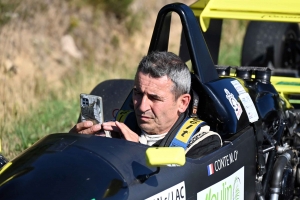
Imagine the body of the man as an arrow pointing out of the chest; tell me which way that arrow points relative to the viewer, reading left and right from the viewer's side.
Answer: facing the viewer and to the left of the viewer

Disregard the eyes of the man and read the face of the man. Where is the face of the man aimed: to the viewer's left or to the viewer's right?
to the viewer's left

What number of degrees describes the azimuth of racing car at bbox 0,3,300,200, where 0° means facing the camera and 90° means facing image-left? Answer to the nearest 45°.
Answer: approximately 45°
